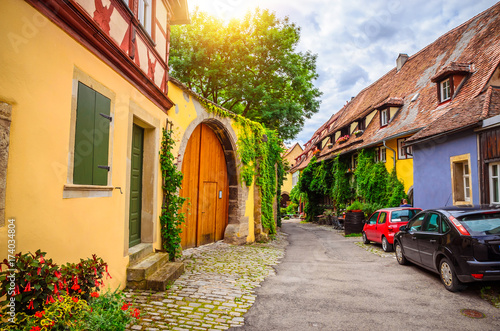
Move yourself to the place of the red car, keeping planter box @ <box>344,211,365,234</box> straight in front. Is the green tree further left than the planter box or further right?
left

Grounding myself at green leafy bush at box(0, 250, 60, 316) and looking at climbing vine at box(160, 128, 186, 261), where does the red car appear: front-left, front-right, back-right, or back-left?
front-right

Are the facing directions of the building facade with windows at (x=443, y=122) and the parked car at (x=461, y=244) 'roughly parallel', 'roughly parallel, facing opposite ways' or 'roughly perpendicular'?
roughly perpendicular

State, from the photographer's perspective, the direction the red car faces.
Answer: facing away from the viewer and to the left of the viewer

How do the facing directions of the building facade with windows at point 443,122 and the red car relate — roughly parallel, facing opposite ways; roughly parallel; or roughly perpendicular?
roughly perpendicular

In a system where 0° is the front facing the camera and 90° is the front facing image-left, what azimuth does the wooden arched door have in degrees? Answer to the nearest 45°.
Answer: approximately 315°

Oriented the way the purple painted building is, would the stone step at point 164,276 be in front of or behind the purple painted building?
in front

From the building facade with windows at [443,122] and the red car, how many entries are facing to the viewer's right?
0

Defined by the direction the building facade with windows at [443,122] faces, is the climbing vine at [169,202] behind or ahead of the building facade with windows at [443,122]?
ahead

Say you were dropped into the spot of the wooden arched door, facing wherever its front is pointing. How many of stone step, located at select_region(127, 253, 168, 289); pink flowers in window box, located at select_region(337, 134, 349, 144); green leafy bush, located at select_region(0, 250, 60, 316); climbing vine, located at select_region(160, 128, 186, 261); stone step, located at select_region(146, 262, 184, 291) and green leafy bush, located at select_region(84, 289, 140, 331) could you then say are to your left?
1

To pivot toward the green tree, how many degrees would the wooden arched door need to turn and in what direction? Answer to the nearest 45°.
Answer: approximately 135° to its left

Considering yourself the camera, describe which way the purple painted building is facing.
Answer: facing the viewer and to the left of the viewer

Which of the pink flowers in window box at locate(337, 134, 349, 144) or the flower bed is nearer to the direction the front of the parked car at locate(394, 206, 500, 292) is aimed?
the pink flowers in window box

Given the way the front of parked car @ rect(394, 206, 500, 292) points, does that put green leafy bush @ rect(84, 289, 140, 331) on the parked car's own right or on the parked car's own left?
on the parked car's own left

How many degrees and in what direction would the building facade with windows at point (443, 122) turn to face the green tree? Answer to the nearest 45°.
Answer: approximately 45° to its right

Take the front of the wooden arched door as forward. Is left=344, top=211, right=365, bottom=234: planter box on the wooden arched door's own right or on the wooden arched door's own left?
on the wooden arched door's own left

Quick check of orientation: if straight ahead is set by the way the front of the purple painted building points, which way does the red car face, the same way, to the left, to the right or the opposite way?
to the right

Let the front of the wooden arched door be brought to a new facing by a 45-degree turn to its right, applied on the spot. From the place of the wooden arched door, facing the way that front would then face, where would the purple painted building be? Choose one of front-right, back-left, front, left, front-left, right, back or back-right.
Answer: left

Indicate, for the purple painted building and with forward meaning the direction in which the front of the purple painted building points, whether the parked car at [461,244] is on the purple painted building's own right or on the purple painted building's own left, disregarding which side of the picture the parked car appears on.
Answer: on the purple painted building's own left
